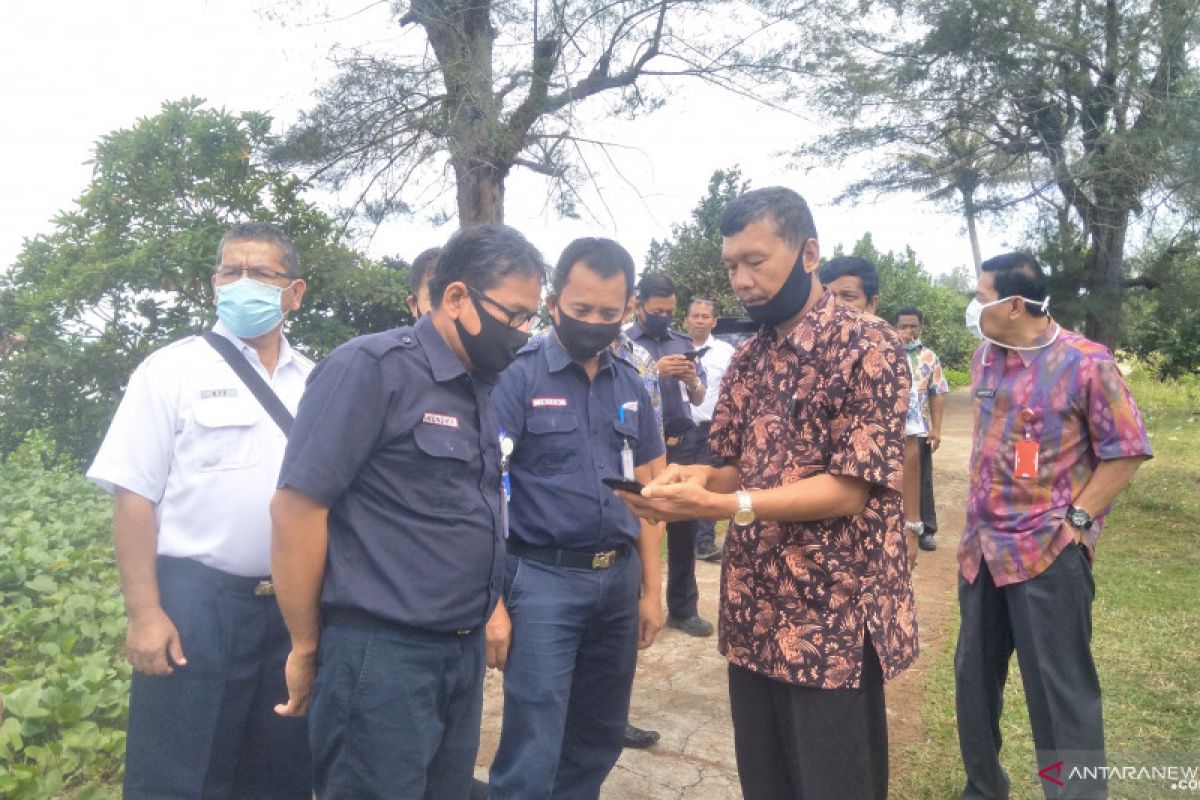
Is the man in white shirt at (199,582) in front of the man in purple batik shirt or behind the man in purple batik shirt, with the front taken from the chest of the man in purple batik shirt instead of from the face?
in front

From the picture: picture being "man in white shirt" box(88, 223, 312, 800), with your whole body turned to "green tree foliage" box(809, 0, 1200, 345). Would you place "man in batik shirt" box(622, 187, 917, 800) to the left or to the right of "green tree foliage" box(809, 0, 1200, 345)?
right

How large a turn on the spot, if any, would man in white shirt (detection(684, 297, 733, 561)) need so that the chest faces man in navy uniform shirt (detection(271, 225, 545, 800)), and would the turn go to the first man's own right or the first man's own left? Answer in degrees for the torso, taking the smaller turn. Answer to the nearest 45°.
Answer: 0° — they already face them

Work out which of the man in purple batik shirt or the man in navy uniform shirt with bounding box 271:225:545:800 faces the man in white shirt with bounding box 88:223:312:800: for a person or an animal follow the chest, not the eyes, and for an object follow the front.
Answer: the man in purple batik shirt

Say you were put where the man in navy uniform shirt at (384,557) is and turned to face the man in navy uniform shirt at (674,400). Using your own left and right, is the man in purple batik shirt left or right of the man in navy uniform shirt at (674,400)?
right

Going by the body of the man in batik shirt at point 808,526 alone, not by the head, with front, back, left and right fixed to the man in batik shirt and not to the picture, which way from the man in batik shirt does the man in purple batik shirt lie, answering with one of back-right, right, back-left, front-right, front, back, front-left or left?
back
